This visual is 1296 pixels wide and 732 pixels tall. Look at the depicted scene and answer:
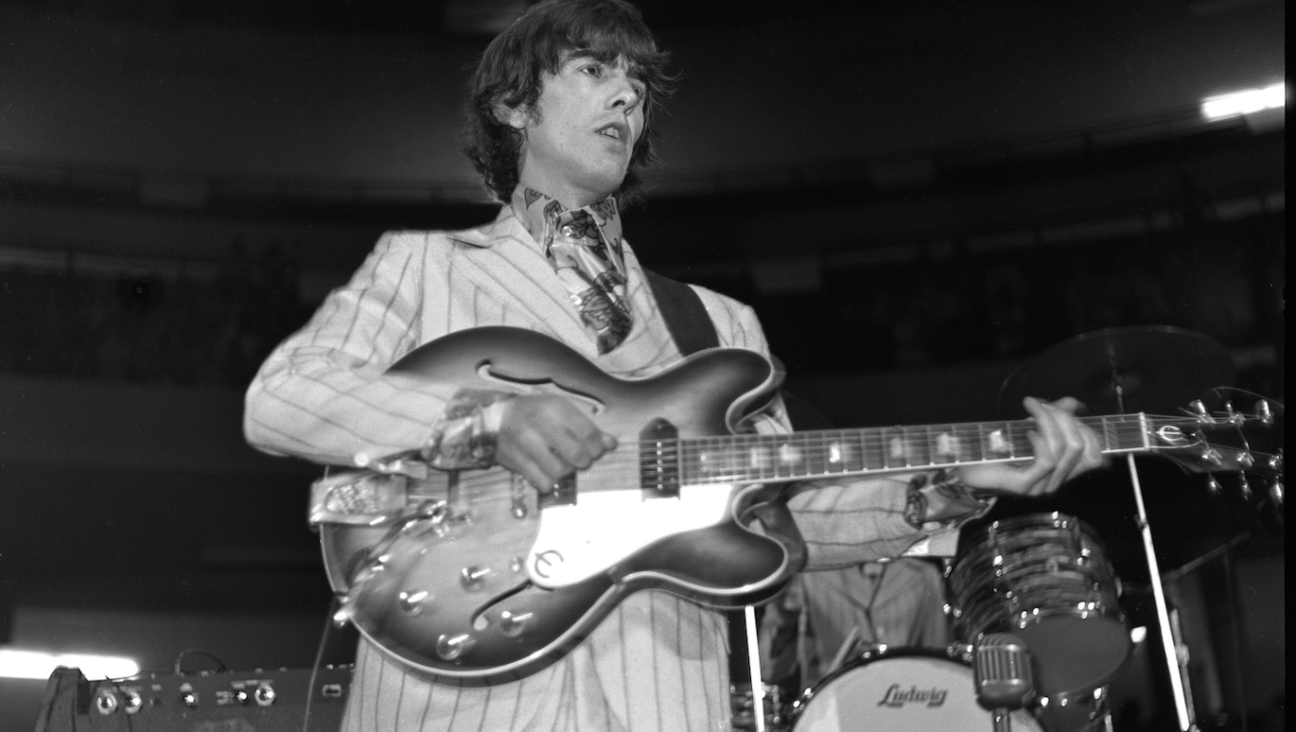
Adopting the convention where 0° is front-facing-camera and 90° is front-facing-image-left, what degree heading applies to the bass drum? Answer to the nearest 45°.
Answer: approximately 0°

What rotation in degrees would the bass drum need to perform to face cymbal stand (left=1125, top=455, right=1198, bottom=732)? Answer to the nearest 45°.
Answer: approximately 135° to its left

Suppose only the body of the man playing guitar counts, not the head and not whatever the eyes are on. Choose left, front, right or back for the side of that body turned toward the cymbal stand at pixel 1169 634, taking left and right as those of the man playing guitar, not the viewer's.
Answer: left

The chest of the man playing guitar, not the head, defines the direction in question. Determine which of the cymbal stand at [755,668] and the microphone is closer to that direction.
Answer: the microphone

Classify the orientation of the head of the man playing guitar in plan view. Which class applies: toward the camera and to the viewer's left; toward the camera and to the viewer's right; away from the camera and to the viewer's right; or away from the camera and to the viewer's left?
toward the camera and to the viewer's right

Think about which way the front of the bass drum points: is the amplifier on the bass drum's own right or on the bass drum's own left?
on the bass drum's own right
